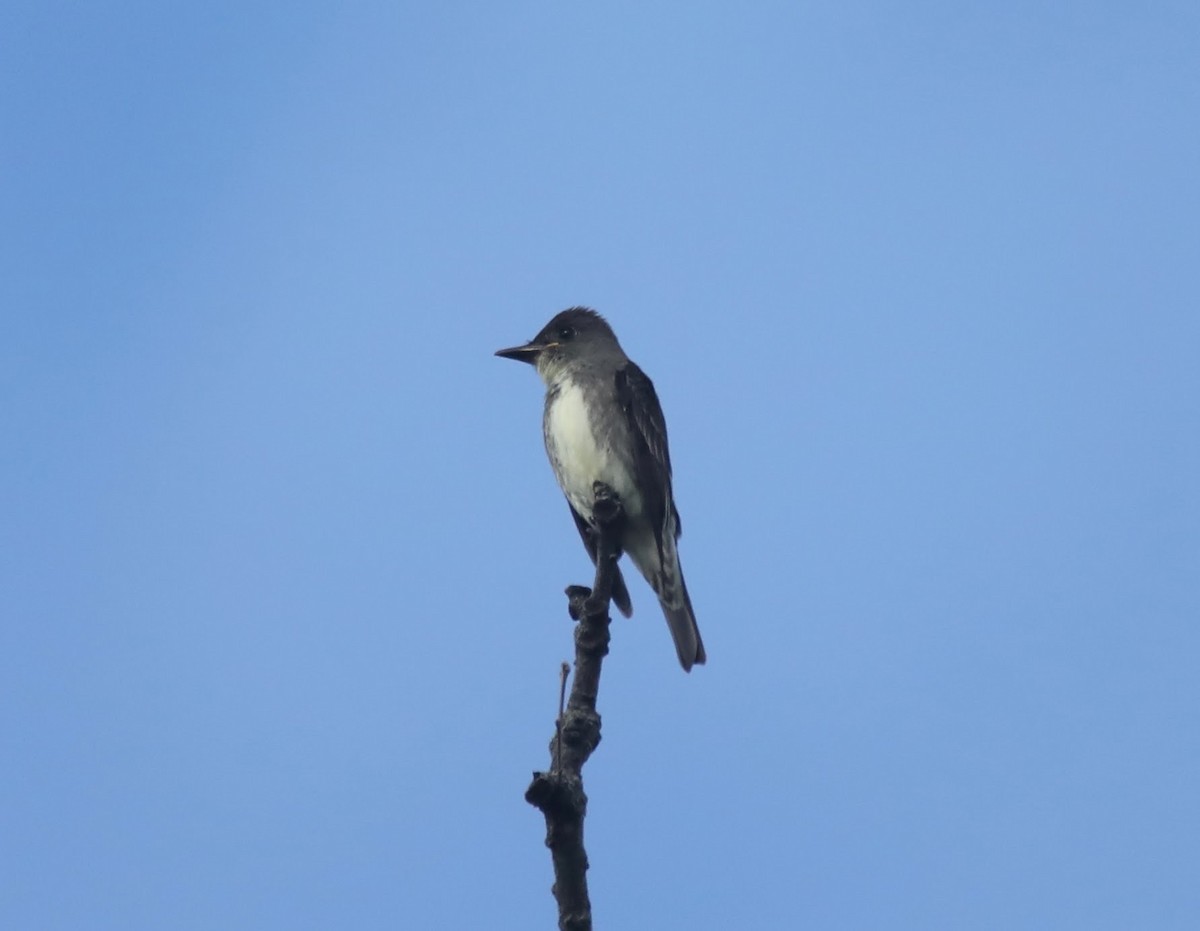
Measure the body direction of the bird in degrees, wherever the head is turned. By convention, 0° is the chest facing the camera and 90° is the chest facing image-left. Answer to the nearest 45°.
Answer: approximately 45°
